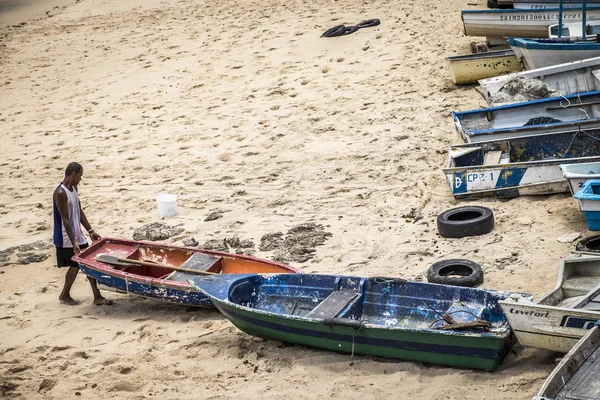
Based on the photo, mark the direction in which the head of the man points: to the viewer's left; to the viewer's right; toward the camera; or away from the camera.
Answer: to the viewer's right

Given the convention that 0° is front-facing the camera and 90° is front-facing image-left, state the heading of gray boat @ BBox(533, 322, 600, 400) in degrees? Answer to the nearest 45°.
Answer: approximately 45°

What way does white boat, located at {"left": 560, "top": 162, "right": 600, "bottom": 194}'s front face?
to the viewer's left
